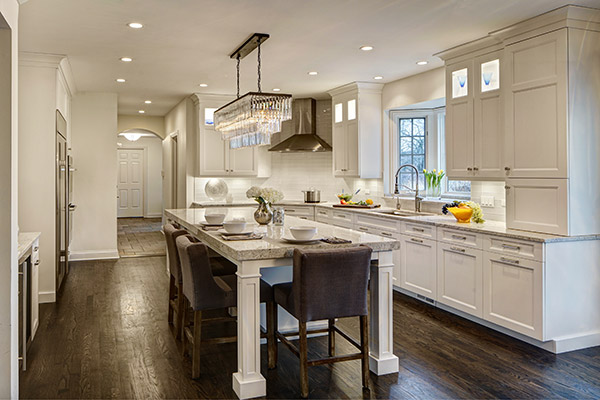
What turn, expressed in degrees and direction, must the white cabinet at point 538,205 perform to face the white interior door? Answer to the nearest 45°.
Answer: approximately 90° to its right

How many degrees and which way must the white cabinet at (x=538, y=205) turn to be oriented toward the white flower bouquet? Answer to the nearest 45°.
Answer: approximately 45° to its right

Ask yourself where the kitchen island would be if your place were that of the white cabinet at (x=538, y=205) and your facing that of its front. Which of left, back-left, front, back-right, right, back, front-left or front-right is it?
front

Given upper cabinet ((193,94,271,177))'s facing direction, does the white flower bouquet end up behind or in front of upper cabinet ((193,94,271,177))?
in front

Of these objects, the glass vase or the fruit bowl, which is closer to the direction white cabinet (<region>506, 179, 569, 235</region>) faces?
the glass vase

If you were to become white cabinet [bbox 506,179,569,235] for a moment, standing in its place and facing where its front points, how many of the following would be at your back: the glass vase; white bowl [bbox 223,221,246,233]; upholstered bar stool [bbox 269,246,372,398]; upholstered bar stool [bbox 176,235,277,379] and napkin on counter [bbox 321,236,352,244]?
0

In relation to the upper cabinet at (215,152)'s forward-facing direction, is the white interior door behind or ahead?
behind

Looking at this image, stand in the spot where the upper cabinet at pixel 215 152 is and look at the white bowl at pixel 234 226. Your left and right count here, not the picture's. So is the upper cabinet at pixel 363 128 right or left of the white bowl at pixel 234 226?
left

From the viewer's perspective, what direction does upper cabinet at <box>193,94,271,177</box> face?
toward the camera

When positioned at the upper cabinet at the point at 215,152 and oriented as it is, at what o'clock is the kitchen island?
The kitchen island is roughly at 12 o'clock from the upper cabinet.

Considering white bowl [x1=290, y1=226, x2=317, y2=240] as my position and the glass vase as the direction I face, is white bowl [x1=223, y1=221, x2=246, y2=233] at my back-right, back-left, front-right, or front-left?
front-left

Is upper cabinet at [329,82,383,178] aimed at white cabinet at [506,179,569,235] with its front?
no

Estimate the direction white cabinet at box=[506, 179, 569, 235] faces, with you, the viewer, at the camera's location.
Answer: facing the viewer and to the left of the viewer

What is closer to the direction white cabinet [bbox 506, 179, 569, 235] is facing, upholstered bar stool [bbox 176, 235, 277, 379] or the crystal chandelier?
the upholstered bar stool
